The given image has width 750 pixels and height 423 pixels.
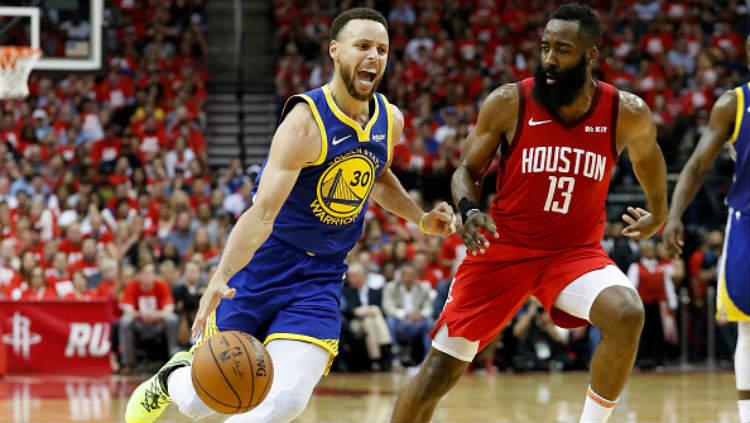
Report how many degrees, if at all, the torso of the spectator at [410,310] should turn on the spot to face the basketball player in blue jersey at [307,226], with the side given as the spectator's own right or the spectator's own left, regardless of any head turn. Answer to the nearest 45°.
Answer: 0° — they already face them

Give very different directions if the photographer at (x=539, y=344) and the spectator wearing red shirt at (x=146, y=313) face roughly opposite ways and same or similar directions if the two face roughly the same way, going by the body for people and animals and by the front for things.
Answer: same or similar directions

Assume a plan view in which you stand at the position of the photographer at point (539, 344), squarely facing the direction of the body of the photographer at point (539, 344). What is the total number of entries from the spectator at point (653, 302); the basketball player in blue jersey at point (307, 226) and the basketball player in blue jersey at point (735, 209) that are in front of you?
2

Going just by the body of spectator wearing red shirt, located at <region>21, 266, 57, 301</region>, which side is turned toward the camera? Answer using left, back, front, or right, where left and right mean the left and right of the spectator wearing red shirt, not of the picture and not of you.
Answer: front

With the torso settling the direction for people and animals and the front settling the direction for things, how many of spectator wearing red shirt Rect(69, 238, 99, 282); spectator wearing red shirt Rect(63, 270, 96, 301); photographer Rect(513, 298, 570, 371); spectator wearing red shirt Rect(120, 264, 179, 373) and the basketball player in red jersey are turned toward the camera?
5

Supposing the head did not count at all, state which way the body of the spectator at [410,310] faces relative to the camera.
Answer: toward the camera

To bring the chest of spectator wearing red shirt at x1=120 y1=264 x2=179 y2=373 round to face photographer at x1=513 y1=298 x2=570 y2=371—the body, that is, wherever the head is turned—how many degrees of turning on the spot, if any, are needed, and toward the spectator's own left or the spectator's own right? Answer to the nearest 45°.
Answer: approximately 90° to the spectator's own left

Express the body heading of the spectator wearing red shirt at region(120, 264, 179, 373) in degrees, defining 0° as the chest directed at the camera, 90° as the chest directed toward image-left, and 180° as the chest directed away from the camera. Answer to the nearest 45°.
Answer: approximately 0°

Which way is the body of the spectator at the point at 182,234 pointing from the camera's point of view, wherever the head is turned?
toward the camera

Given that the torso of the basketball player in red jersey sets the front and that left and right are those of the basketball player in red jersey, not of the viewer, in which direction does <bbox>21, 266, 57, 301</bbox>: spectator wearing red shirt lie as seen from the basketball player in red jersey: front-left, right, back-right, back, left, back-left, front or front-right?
back-right

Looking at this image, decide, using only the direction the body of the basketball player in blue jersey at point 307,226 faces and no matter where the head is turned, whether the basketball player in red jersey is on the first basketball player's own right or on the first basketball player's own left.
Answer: on the first basketball player's own left

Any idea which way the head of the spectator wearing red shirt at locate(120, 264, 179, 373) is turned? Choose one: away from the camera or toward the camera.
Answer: toward the camera

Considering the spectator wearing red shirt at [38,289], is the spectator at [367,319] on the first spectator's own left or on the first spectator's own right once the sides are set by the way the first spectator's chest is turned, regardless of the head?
on the first spectator's own left

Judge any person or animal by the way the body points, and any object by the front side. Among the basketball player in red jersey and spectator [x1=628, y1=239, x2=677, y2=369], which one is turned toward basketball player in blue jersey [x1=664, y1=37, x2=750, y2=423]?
the spectator

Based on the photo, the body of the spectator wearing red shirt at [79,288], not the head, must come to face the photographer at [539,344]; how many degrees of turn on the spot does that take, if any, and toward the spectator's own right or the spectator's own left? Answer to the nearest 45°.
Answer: approximately 90° to the spectator's own left

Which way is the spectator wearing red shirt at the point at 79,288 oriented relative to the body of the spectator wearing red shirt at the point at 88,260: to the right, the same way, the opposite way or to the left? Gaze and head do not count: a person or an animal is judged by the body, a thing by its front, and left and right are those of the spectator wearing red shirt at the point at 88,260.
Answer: the same way
